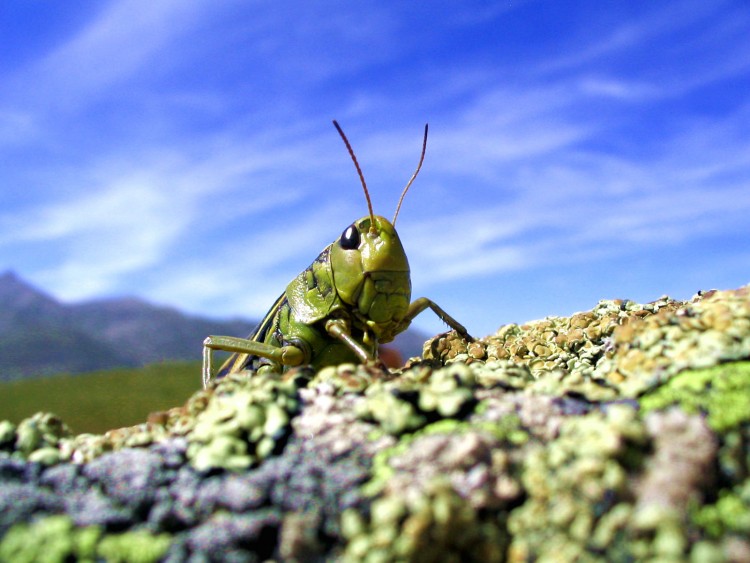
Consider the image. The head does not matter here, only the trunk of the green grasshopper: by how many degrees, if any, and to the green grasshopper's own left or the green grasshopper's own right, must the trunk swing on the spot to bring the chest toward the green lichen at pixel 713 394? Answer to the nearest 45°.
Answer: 0° — it already faces it

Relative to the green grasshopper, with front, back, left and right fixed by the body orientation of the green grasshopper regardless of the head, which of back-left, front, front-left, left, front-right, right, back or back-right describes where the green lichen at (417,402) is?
front-right

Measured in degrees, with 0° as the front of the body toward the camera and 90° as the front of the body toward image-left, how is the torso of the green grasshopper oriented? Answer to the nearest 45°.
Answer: approximately 315°

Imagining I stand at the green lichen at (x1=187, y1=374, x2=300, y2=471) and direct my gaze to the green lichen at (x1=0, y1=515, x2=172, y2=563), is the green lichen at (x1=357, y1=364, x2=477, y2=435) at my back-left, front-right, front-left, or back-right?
back-left

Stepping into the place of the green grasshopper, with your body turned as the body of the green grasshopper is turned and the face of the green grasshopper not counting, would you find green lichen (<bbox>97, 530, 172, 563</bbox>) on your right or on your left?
on your right

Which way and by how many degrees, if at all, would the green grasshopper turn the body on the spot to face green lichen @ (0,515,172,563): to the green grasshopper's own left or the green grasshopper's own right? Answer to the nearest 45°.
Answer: approximately 45° to the green grasshopper's own right
